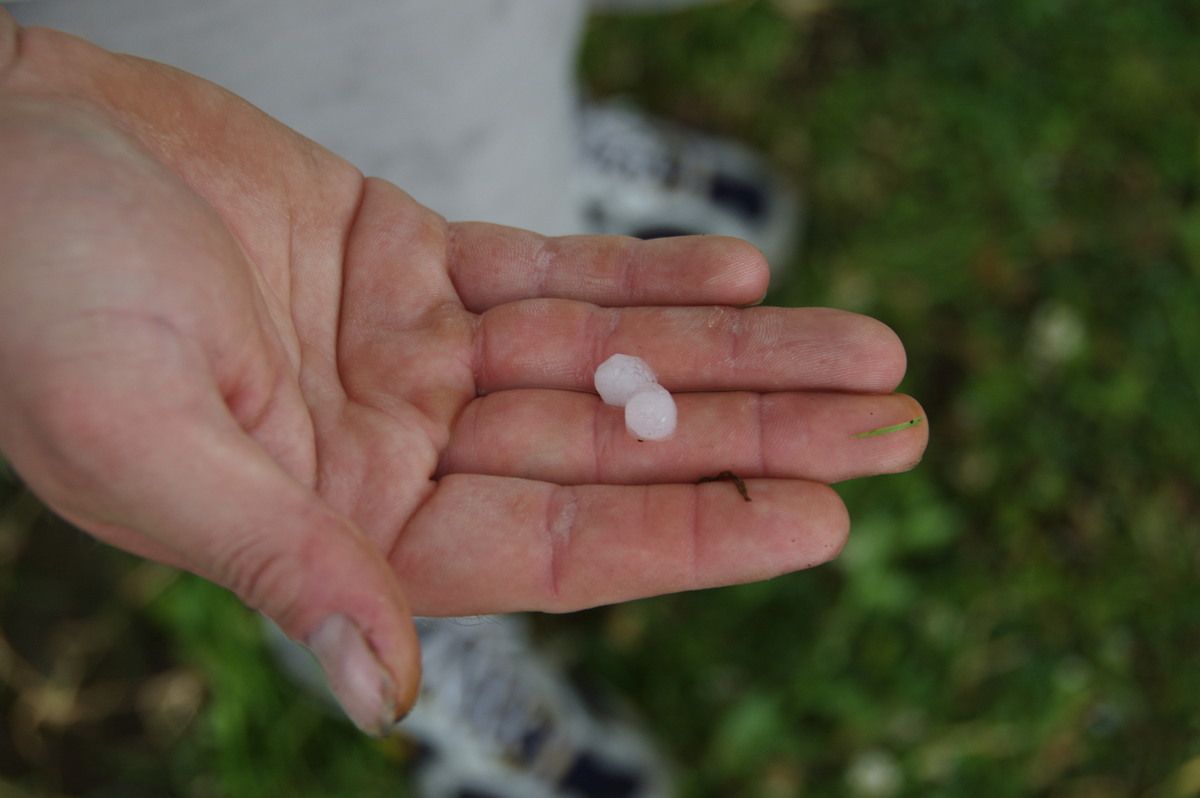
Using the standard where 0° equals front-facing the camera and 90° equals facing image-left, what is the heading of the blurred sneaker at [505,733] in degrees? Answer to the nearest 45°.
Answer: approximately 315°

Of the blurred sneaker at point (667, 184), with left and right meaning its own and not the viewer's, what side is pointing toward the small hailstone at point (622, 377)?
right

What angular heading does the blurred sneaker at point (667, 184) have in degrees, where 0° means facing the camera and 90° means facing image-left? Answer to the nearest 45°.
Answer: approximately 270°

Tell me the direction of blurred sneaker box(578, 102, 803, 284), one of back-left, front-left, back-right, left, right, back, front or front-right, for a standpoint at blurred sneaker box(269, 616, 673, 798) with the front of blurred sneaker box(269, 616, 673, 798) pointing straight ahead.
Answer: back-left
